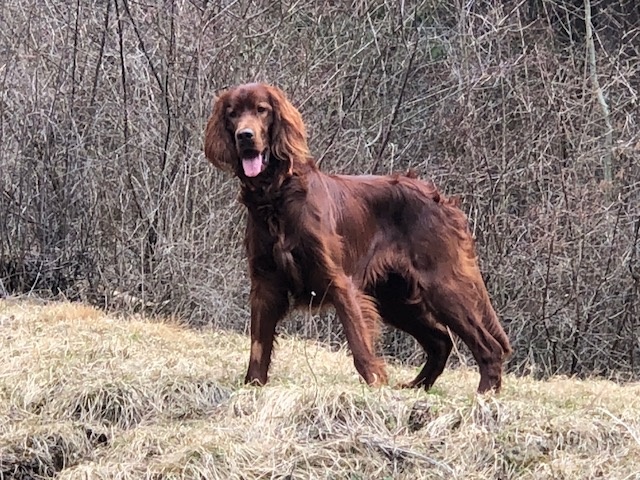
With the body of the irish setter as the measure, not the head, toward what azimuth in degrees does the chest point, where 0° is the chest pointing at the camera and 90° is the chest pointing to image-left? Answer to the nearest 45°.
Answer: approximately 45°

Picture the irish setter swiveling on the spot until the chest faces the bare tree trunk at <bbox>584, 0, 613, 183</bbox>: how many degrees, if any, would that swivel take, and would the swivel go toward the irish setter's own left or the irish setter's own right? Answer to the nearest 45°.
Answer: approximately 180°
